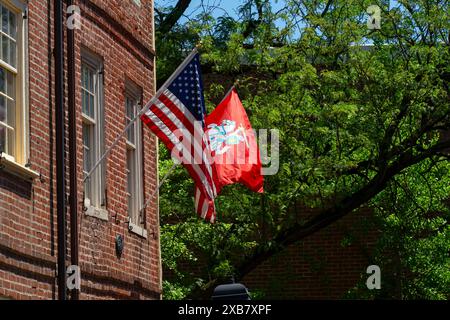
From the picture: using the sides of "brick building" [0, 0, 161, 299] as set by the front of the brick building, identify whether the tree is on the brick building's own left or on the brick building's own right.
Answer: on the brick building's own left

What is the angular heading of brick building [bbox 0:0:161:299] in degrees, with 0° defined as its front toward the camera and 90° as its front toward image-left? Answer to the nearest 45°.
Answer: approximately 315°
